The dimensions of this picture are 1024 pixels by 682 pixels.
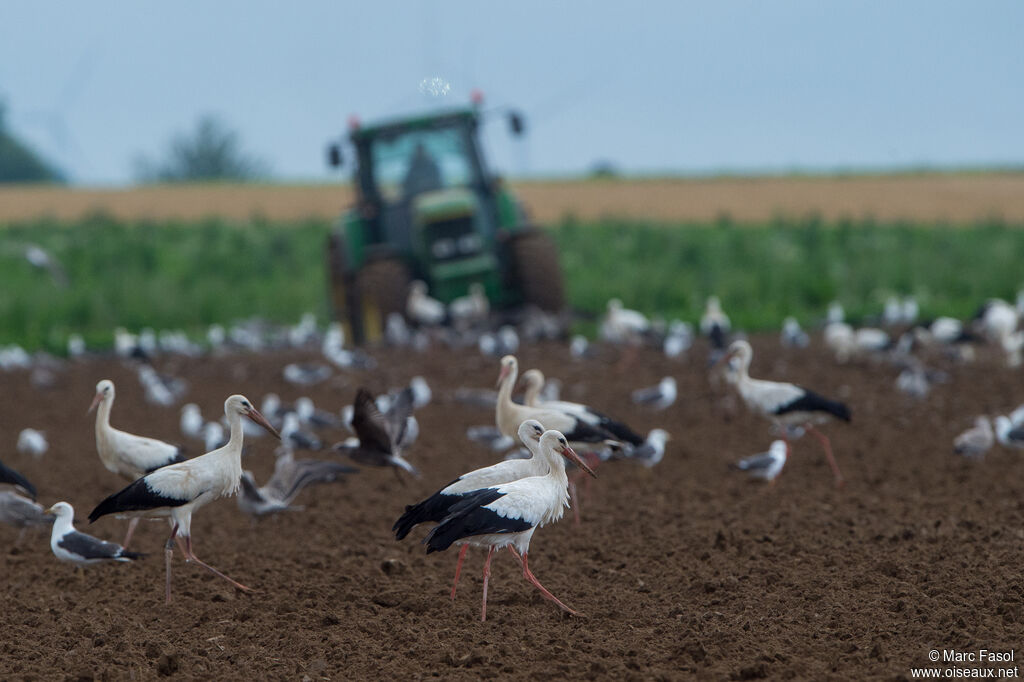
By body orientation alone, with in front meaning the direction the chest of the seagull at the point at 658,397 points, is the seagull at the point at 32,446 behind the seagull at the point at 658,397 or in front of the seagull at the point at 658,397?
behind

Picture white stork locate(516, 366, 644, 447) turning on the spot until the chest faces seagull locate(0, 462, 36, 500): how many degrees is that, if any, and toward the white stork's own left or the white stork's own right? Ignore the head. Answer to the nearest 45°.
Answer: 0° — it already faces it

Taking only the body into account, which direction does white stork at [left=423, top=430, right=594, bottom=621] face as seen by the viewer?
to the viewer's right

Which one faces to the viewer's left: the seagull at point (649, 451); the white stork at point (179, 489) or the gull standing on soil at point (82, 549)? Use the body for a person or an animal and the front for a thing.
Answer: the gull standing on soil

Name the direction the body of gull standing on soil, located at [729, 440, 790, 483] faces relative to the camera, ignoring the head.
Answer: to the viewer's right

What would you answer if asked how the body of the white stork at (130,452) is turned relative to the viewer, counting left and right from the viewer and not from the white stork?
facing to the left of the viewer

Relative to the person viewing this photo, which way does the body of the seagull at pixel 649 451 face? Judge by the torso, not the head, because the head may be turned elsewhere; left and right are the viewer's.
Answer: facing to the right of the viewer

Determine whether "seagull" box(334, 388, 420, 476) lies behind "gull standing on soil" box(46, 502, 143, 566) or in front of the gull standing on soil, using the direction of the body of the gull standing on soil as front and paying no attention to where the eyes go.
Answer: behind

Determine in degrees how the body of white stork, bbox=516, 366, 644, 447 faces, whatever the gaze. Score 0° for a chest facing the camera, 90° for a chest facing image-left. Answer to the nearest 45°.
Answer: approximately 90°
